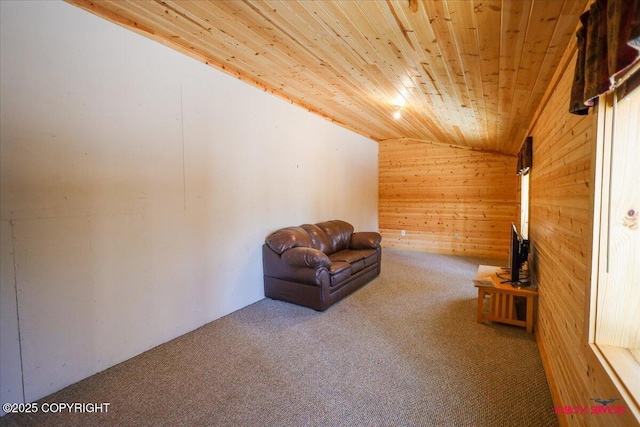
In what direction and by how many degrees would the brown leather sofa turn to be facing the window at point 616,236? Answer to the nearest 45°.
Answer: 0° — it already faces it

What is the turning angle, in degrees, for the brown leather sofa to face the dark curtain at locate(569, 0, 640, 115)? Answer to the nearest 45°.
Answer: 0° — it already faces it

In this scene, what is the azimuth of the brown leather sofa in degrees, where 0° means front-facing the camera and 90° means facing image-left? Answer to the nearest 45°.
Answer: approximately 315°

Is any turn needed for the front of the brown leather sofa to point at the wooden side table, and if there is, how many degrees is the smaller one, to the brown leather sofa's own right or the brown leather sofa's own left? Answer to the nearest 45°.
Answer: approximately 45° to the brown leather sofa's own left
